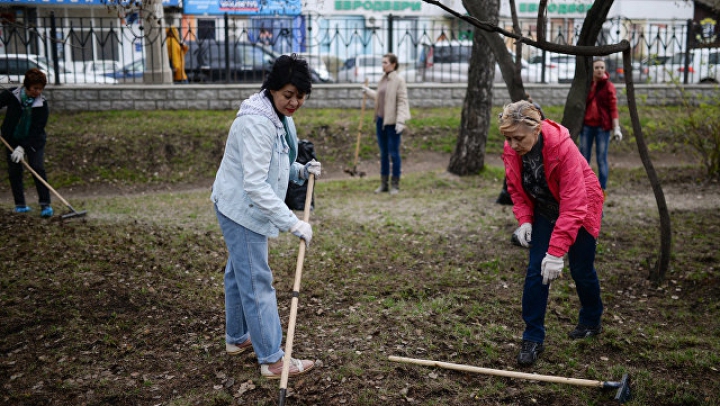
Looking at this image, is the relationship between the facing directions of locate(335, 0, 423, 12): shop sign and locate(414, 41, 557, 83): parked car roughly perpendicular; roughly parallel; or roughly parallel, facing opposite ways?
roughly perpendicular

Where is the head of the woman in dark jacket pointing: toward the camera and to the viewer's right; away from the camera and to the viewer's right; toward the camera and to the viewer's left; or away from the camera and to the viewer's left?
toward the camera and to the viewer's right

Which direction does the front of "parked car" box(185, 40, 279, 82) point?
to the viewer's right

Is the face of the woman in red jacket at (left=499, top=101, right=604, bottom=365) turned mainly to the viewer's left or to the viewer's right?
to the viewer's left

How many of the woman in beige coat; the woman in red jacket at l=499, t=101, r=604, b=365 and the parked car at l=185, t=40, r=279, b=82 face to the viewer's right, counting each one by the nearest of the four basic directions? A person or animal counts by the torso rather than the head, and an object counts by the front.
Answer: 1

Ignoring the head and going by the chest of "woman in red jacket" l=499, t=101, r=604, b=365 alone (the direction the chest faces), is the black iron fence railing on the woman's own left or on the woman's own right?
on the woman's own right

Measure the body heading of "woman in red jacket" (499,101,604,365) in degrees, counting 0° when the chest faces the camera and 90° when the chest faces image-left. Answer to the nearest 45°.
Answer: approximately 45°

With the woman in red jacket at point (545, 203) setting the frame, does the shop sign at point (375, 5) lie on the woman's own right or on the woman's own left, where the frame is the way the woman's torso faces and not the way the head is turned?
on the woman's own right

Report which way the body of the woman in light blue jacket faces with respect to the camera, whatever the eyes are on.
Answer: to the viewer's right

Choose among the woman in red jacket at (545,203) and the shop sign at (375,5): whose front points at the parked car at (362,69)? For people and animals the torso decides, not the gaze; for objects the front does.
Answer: the shop sign

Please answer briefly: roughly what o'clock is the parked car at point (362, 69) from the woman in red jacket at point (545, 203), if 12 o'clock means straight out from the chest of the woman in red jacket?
The parked car is roughly at 4 o'clock from the woman in red jacket.

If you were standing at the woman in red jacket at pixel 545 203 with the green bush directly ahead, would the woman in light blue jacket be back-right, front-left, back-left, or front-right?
back-left

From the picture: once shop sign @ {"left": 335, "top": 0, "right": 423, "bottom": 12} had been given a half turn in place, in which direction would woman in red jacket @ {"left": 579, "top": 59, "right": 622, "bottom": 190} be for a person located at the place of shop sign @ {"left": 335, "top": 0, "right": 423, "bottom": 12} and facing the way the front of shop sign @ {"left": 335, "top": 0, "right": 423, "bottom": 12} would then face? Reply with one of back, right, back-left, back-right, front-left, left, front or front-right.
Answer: back

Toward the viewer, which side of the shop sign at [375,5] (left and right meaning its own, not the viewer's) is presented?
front
